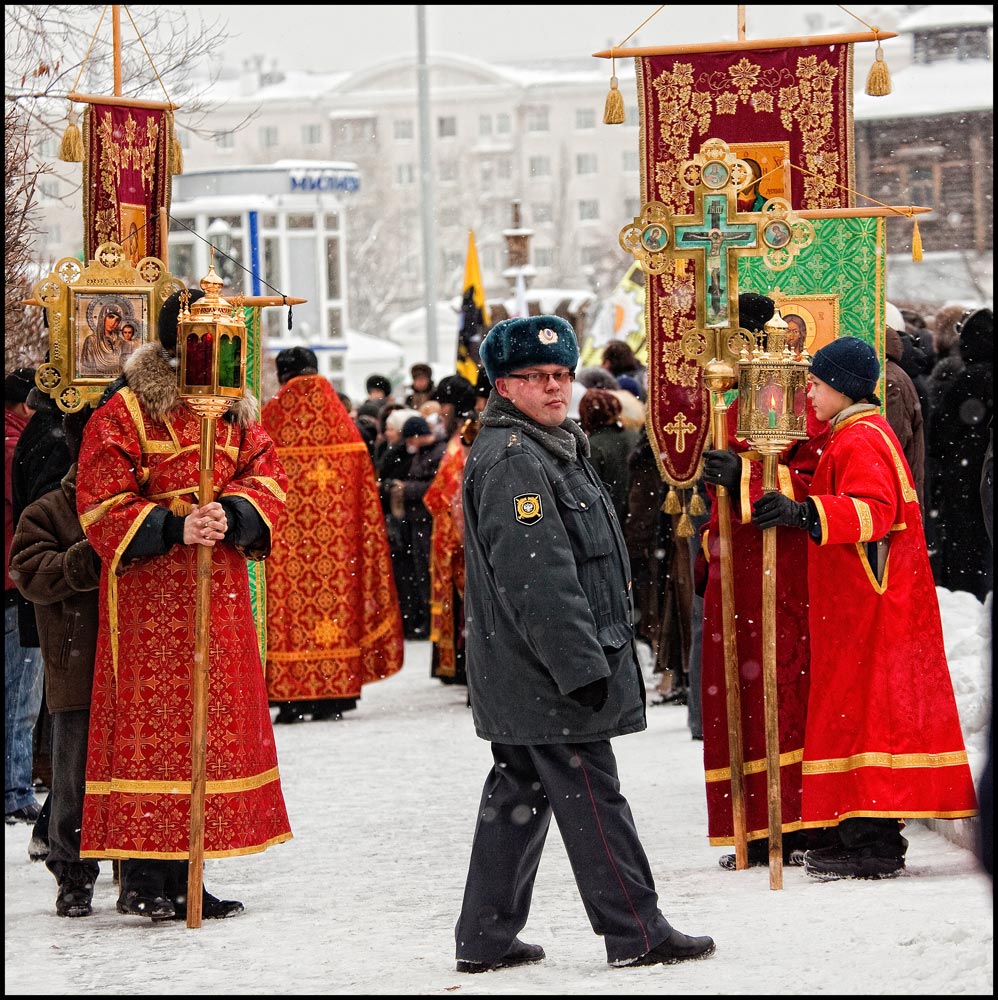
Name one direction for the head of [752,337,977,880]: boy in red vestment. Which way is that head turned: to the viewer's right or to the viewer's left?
to the viewer's left

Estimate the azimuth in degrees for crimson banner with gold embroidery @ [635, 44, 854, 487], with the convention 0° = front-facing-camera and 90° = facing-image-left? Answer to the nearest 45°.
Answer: approximately 0°

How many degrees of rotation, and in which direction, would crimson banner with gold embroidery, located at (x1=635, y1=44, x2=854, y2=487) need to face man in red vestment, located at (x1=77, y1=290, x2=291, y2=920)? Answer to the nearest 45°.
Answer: approximately 45° to its right

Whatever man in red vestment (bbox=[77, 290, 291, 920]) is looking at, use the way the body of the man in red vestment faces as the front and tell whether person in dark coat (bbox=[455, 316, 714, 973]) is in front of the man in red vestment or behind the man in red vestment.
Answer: in front

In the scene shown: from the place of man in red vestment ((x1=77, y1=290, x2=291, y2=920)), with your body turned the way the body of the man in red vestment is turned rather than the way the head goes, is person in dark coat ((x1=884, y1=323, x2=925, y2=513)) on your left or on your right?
on your left

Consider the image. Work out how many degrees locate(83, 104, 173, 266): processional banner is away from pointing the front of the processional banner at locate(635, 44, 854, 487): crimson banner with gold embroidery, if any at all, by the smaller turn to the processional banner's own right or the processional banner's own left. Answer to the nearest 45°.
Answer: approximately 45° to the processional banner's own left

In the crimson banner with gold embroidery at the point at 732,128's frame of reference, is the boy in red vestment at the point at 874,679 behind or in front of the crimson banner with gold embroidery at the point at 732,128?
in front

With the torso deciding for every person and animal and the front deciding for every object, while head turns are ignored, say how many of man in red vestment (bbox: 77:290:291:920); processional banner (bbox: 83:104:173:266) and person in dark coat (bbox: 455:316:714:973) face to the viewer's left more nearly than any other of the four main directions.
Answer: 0
